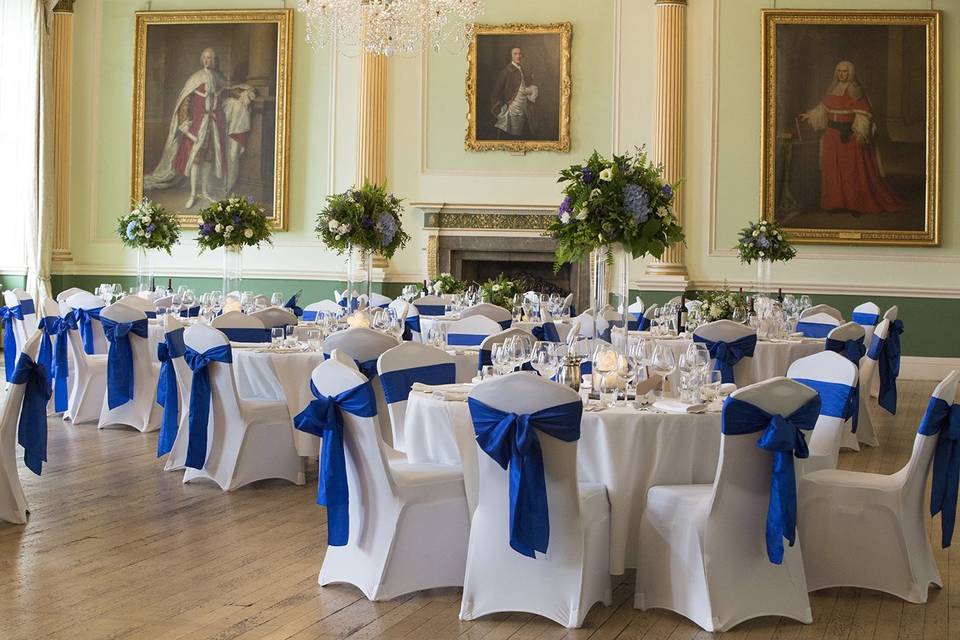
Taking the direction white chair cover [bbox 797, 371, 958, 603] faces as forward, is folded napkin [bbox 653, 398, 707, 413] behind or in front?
in front

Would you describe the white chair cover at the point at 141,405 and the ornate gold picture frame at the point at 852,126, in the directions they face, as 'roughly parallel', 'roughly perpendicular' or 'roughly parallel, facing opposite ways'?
roughly parallel, facing opposite ways

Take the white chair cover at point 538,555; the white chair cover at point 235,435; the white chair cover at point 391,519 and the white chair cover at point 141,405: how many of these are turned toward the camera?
0

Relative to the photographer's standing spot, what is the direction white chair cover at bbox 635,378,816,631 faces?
facing away from the viewer and to the left of the viewer

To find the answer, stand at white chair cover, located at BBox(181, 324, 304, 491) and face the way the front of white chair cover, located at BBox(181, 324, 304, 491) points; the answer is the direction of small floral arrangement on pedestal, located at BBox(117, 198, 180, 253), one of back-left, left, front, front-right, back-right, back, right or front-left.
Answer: front-left

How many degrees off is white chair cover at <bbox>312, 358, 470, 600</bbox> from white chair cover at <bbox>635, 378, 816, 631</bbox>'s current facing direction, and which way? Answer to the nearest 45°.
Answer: approximately 45° to its left

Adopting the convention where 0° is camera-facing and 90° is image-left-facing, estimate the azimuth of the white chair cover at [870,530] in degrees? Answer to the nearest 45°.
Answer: approximately 90°

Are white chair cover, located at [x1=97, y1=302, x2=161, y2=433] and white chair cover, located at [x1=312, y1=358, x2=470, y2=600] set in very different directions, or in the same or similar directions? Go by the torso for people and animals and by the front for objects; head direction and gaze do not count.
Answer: same or similar directions

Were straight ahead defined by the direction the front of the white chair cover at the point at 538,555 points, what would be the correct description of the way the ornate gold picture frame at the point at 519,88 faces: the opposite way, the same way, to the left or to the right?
the opposite way

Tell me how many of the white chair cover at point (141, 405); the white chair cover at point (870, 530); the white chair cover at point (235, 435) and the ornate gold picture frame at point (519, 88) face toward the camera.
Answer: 1

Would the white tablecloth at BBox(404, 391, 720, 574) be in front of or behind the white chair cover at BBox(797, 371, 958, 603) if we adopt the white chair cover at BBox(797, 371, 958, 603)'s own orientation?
in front

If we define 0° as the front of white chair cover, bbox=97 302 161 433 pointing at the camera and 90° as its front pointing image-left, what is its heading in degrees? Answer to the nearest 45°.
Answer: approximately 225°

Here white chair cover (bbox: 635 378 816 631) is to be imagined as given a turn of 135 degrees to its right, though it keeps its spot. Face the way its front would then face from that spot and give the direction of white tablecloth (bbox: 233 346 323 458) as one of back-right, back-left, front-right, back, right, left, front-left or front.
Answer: back-left

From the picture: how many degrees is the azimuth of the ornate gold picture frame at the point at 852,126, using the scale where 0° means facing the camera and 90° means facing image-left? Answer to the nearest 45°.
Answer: approximately 0°

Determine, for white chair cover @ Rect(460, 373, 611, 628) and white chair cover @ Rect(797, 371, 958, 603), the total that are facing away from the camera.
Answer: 1

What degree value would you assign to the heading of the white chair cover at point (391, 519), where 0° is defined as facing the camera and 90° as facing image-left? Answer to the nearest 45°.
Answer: approximately 225°

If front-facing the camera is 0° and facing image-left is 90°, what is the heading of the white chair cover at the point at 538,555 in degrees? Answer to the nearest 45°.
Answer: approximately 180°
